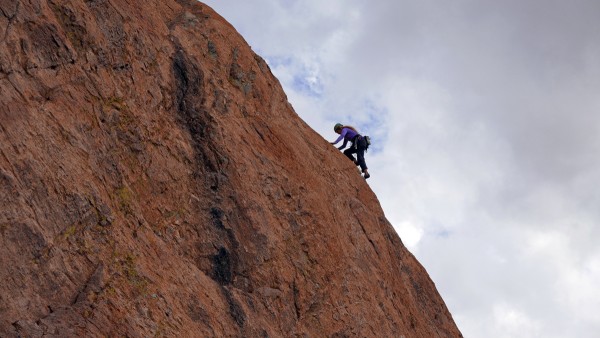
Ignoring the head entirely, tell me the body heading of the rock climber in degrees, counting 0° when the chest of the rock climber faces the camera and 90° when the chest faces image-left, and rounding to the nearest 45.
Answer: approximately 90°
